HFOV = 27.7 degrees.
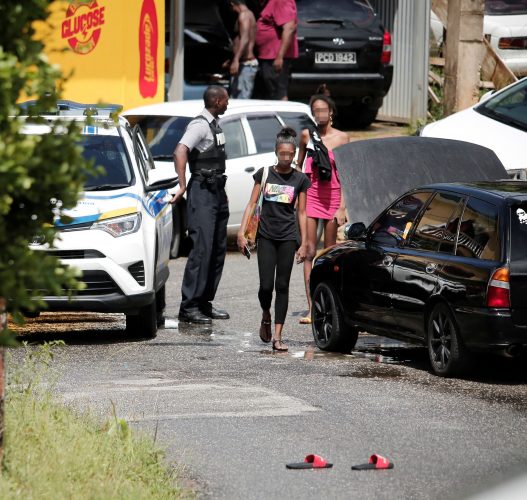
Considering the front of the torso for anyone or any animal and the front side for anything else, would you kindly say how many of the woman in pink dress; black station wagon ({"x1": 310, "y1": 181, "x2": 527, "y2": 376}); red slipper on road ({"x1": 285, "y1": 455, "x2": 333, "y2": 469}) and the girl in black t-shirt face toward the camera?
2

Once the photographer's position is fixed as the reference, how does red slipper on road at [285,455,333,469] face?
facing to the right of the viewer

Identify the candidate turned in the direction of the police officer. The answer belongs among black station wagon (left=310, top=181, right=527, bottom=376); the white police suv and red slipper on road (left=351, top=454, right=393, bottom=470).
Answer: the black station wagon

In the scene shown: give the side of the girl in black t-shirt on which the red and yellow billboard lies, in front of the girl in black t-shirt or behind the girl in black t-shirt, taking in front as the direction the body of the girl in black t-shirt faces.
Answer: behind

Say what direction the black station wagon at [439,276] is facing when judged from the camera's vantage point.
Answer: facing away from the viewer and to the left of the viewer

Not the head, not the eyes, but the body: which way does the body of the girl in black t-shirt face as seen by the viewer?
toward the camera

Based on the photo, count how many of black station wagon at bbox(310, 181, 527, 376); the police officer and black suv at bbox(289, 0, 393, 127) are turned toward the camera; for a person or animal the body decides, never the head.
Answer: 0

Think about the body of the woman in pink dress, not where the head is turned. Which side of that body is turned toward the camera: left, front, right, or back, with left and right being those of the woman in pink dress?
front

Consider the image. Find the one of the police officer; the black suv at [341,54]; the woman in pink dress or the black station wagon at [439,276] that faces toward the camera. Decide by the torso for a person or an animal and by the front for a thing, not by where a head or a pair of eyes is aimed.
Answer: the woman in pink dress

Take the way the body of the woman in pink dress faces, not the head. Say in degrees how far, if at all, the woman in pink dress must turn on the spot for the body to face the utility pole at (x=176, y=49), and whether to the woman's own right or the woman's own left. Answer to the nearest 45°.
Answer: approximately 180°

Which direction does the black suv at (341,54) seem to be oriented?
away from the camera

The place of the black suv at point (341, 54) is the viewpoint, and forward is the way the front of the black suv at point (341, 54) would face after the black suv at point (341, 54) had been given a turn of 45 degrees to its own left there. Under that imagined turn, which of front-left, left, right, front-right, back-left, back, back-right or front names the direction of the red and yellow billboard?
left
